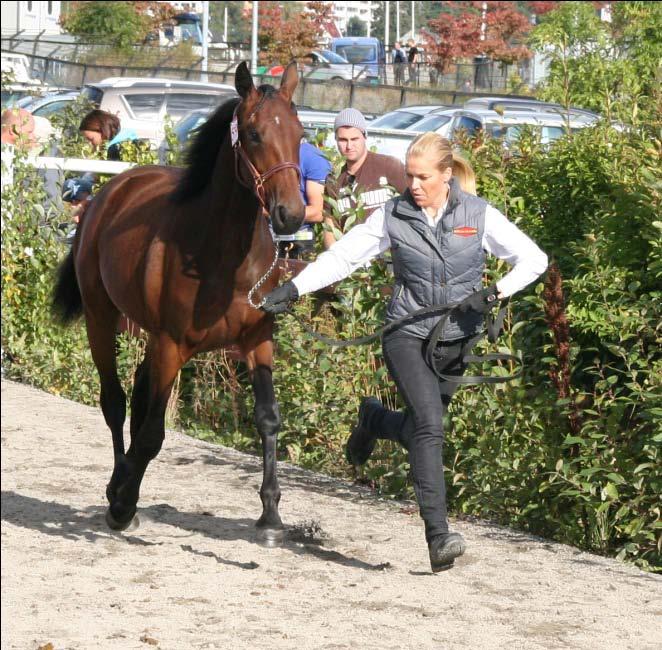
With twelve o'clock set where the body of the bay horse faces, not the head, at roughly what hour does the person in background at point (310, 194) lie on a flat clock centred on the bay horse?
The person in background is roughly at 8 o'clock from the bay horse.

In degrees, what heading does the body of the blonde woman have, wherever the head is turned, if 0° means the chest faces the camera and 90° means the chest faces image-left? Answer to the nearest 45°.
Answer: approximately 0°

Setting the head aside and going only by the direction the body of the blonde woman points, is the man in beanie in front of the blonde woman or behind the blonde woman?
behind

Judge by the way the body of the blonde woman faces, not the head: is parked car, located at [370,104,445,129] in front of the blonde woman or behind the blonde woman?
behind
